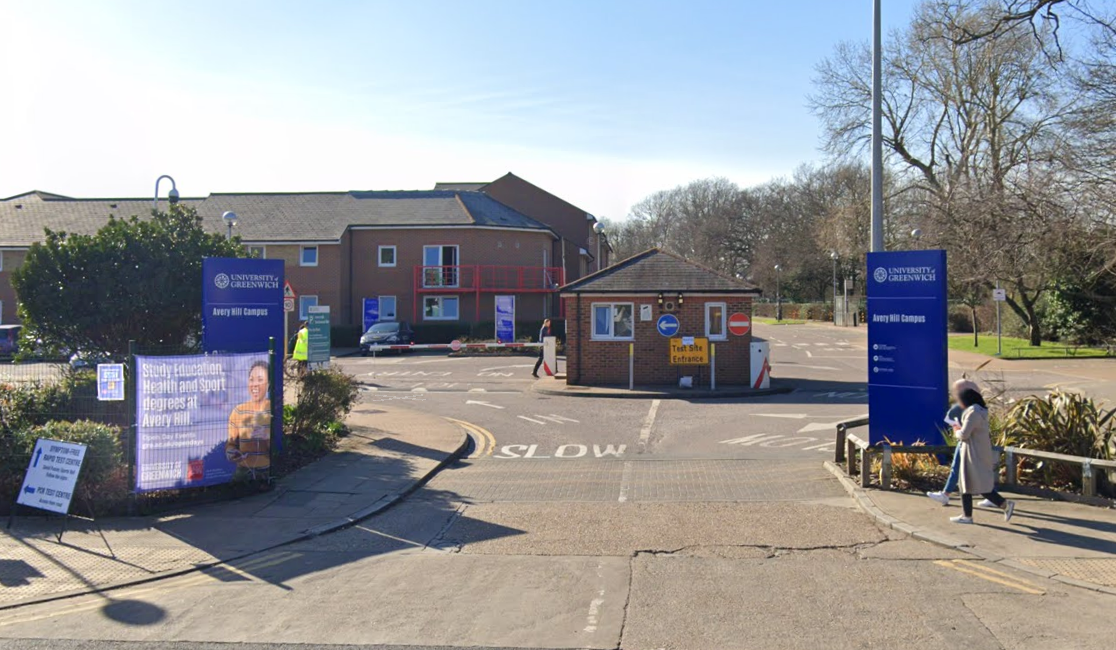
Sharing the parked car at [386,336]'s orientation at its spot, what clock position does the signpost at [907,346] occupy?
The signpost is roughly at 10 o'clock from the parked car.

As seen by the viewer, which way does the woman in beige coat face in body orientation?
to the viewer's left

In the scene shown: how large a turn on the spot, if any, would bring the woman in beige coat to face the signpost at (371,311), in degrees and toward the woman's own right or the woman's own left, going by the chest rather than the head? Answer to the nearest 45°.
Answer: approximately 45° to the woman's own right

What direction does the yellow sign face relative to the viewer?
toward the camera

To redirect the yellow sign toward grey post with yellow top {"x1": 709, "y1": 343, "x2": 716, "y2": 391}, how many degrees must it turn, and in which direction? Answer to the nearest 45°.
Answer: approximately 90° to its left

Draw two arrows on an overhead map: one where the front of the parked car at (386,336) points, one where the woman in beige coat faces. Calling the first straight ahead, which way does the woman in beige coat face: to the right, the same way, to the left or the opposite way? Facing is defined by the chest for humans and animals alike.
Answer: to the right

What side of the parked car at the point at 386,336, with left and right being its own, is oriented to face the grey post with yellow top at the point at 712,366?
left

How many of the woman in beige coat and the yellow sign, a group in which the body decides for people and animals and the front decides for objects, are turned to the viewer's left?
1

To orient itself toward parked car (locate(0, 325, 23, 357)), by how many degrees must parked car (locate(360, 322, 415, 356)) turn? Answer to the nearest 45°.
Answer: approximately 45° to its right

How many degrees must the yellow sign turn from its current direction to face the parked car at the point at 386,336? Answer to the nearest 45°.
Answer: approximately 135° to its right

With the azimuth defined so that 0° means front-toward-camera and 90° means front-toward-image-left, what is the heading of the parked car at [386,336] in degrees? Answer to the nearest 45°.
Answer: approximately 45°

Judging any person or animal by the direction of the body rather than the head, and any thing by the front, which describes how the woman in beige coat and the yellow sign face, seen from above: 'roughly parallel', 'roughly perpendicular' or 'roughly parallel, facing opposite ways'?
roughly perpendicular

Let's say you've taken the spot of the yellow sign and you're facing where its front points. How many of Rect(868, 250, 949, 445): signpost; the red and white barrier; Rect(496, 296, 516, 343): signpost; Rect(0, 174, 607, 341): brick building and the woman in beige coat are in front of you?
2

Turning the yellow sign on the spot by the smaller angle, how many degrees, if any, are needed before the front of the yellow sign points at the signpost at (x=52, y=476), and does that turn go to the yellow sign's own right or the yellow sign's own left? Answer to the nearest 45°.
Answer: approximately 45° to the yellow sign's own right

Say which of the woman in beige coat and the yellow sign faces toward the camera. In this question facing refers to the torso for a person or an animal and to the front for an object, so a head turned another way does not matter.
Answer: the yellow sign

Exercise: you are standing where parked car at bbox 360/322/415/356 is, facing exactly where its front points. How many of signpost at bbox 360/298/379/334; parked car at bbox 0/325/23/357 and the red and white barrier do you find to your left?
1
